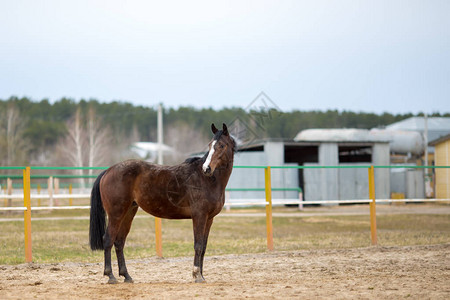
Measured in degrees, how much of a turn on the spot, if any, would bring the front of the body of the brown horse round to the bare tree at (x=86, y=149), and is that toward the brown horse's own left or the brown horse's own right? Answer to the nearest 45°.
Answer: approximately 90° to the brown horse's own left

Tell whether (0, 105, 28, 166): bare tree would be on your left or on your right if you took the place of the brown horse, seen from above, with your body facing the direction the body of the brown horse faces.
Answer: on your left

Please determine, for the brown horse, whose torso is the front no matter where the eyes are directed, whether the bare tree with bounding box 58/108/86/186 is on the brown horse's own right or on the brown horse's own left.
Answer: on the brown horse's own left

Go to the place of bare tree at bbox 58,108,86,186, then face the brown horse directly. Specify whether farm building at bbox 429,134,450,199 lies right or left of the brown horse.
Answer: left

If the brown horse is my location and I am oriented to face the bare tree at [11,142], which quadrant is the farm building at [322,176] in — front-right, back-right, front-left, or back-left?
front-right

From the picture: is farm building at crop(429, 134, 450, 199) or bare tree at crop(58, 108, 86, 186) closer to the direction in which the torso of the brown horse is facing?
the farm building

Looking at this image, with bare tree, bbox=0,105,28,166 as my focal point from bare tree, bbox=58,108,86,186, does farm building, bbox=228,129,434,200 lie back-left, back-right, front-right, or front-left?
back-left

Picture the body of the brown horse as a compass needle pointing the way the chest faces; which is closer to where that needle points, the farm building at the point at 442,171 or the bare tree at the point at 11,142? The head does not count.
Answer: the farm building

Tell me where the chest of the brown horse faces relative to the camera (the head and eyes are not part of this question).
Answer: to the viewer's right
